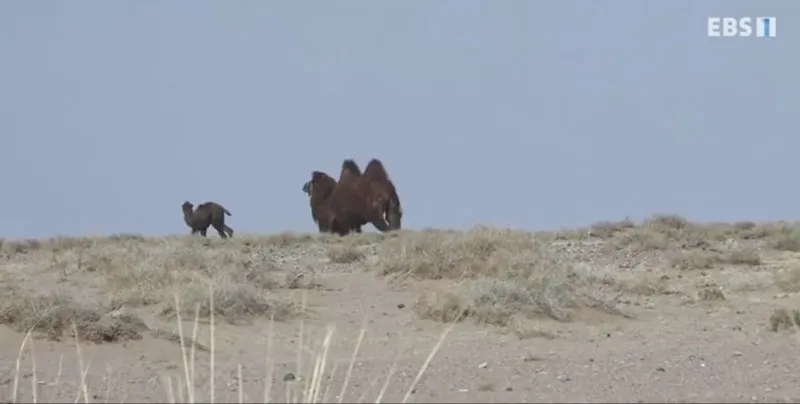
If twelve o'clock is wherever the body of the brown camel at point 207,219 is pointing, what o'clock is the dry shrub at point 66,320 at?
The dry shrub is roughly at 9 o'clock from the brown camel.

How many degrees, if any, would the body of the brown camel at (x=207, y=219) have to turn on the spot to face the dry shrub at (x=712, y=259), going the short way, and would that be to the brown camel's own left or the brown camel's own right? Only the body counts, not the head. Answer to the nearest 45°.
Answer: approximately 135° to the brown camel's own left

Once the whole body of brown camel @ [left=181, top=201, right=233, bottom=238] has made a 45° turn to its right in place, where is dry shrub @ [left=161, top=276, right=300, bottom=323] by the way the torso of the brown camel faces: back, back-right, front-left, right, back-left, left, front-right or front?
back-left

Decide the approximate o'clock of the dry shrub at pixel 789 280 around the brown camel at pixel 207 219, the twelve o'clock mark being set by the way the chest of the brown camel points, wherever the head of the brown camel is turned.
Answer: The dry shrub is roughly at 8 o'clock from the brown camel.

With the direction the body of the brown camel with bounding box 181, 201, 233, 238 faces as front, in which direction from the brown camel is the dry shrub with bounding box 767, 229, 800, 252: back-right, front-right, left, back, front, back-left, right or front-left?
back-left

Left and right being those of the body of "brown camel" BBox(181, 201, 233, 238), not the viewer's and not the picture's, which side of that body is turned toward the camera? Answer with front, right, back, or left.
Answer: left

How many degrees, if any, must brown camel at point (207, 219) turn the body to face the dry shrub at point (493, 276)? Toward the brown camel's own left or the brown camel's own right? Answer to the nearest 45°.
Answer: approximately 90° to the brown camel's own left

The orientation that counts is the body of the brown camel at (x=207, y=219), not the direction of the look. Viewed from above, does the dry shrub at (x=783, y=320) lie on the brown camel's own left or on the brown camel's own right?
on the brown camel's own left

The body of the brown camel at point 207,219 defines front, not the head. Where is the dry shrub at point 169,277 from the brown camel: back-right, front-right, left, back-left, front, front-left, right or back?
left

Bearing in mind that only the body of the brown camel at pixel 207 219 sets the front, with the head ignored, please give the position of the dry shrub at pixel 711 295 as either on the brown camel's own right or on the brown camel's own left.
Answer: on the brown camel's own left
